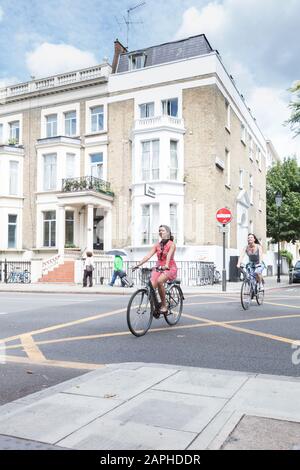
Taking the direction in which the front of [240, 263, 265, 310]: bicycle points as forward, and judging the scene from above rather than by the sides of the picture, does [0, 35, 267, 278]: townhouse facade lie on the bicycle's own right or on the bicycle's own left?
on the bicycle's own right

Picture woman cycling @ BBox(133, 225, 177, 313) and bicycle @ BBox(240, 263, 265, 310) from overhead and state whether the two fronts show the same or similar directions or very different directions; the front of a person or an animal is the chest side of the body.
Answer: same or similar directions

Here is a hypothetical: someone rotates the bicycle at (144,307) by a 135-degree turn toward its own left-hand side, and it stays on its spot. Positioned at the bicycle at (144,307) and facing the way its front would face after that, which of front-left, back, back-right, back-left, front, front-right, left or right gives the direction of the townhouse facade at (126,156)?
left

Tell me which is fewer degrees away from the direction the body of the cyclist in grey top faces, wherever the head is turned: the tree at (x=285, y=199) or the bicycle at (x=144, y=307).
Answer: the bicycle

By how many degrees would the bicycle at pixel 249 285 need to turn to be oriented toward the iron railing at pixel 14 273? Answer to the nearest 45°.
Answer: approximately 90° to its right

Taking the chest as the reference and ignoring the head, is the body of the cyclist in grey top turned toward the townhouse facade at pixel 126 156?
no

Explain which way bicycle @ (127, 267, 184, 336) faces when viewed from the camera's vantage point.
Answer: facing the viewer and to the left of the viewer

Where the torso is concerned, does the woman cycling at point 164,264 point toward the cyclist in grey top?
no

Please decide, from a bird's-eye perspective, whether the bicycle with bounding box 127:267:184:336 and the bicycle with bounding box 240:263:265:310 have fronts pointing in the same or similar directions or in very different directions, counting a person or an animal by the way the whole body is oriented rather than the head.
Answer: same or similar directions

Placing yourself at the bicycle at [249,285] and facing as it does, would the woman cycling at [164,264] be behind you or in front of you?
in front

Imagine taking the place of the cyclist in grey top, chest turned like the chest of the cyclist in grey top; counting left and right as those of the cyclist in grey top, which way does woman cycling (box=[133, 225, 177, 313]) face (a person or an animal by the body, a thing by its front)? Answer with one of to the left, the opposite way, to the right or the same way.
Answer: the same way

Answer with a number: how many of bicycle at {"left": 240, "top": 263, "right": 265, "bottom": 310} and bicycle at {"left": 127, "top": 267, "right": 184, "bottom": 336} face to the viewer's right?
0

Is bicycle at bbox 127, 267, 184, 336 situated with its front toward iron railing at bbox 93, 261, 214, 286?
no

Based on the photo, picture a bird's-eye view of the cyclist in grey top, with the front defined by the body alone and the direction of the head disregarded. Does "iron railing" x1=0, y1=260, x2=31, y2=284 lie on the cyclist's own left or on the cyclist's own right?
on the cyclist's own right

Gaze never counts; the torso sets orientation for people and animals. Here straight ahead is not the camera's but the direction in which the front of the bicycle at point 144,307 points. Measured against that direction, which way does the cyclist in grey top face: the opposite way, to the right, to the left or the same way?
the same way
